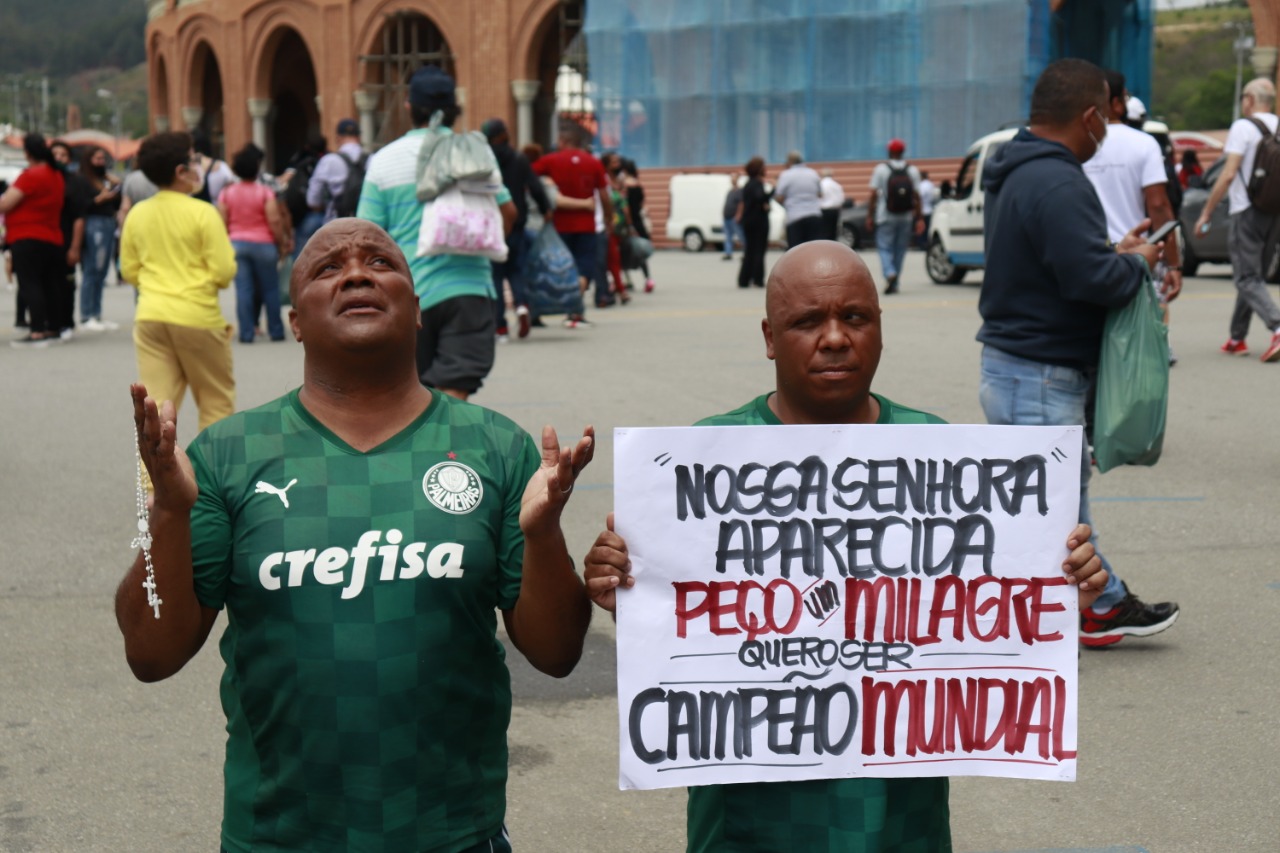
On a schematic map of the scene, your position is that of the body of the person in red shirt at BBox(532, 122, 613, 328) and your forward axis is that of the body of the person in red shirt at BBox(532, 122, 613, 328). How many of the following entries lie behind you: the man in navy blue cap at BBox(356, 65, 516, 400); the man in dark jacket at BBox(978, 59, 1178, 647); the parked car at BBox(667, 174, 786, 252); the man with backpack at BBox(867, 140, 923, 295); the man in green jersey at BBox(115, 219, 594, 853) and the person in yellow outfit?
4

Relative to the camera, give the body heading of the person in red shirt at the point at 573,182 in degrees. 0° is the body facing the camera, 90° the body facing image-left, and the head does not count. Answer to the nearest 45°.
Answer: approximately 180°

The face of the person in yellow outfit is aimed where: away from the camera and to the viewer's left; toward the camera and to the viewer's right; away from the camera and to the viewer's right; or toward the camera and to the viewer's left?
away from the camera and to the viewer's right

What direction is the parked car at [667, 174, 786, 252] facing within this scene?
to the viewer's right

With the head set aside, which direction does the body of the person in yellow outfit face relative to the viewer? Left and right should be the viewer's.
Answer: facing away from the viewer and to the right of the viewer

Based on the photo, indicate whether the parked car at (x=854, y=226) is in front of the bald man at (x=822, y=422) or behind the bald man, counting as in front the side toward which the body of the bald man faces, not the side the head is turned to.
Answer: behind

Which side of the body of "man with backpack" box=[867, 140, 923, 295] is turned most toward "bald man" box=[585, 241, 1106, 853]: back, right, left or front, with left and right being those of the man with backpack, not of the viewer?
back

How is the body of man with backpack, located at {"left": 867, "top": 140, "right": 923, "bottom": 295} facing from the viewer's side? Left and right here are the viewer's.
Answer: facing away from the viewer

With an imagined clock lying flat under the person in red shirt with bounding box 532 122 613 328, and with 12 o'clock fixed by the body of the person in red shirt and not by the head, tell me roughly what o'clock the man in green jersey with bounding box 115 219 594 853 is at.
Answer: The man in green jersey is roughly at 6 o'clock from the person in red shirt.

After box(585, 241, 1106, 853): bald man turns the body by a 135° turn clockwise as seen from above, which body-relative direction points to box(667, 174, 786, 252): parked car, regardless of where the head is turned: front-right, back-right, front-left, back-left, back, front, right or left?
front-right

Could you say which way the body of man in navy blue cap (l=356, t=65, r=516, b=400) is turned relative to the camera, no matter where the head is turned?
away from the camera

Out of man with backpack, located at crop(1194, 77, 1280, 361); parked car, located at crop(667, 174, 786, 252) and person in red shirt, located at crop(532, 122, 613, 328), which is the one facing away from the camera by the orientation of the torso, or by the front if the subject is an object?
the person in red shirt
